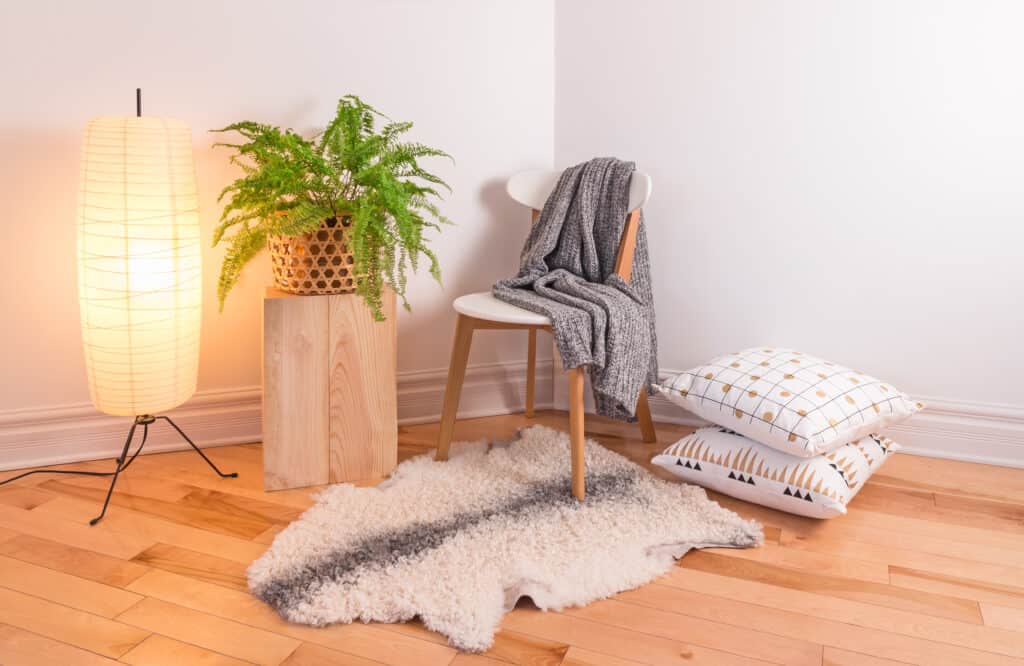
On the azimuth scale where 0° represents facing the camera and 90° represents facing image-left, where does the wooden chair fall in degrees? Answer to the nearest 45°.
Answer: approximately 45°
